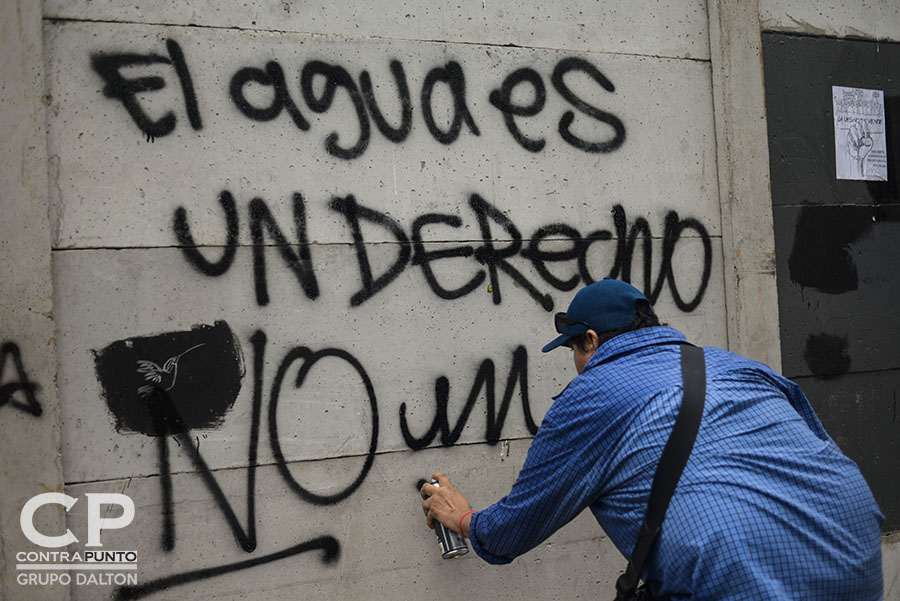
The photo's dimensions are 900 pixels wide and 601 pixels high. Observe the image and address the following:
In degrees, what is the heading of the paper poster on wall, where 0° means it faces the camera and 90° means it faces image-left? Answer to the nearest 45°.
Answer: approximately 0°
